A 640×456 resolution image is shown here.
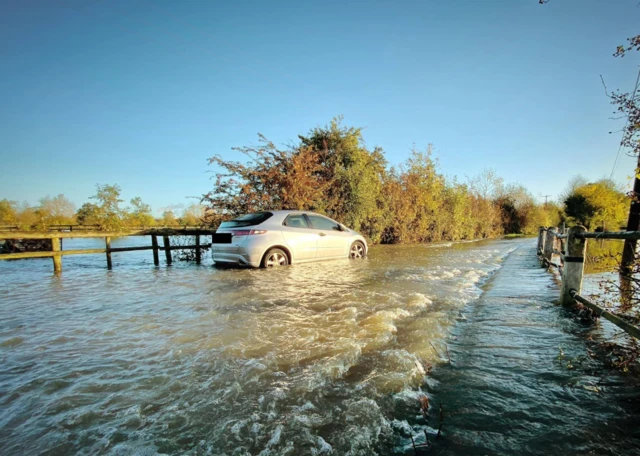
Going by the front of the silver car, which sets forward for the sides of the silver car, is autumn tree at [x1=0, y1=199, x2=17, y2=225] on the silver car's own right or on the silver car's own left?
on the silver car's own left

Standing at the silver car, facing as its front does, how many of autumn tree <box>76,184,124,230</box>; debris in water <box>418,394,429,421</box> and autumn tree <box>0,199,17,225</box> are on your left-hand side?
2

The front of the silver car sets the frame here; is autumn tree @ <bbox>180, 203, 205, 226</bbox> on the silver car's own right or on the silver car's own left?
on the silver car's own left

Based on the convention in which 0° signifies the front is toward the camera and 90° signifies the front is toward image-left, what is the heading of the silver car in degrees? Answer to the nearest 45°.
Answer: approximately 225°

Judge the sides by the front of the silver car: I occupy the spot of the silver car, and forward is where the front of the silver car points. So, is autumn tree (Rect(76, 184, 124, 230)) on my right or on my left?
on my left

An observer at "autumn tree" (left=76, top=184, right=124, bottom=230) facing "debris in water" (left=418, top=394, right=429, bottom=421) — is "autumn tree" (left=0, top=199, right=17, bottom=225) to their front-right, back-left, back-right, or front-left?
back-right

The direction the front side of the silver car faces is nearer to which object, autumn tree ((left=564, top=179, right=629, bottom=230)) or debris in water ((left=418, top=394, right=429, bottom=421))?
the autumn tree

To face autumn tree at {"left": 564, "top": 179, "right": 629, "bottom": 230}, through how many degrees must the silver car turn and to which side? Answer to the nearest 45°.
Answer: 0° — it already faces it

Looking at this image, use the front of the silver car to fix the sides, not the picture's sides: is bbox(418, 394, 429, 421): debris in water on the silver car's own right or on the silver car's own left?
on the silver car's own right
